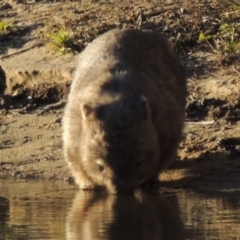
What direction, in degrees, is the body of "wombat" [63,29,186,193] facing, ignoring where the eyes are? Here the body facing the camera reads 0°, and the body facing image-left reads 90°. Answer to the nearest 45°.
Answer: approximately 0°

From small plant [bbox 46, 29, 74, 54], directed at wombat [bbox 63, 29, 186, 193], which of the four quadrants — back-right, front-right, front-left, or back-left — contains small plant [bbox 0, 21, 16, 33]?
back-right

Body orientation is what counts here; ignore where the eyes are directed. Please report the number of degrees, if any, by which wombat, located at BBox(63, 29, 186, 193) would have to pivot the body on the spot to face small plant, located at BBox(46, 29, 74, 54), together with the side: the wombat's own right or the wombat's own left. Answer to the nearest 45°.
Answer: approximately 180°

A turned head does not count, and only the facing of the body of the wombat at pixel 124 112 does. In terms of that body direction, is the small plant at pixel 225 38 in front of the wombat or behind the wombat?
behind

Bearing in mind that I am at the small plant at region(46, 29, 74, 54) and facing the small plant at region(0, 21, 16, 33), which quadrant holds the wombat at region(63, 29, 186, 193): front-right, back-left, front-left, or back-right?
back-left

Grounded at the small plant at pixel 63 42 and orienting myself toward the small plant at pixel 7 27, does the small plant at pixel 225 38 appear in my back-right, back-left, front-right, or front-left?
back-right

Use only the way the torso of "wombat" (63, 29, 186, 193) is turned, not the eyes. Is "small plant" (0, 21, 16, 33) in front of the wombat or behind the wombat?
behind

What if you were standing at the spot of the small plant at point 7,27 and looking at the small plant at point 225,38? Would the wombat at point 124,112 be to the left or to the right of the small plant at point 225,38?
right
